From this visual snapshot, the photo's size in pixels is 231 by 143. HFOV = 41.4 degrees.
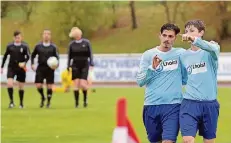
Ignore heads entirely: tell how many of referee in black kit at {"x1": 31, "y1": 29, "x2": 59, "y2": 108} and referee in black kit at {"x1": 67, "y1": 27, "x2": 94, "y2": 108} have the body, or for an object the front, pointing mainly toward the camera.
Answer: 2

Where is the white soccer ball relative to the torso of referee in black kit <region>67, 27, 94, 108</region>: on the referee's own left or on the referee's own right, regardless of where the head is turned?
on the referee's own right

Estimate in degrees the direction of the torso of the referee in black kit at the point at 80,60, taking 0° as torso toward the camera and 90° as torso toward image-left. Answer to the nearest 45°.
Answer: approximately 0°

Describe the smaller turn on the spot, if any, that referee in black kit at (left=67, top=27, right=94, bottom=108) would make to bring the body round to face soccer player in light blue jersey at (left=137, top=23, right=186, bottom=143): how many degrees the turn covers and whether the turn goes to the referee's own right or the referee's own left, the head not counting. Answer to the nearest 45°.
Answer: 0° — they already face them

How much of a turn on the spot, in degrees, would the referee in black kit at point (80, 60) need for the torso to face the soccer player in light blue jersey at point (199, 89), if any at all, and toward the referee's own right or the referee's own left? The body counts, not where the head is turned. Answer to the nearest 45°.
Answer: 0° — they already face them

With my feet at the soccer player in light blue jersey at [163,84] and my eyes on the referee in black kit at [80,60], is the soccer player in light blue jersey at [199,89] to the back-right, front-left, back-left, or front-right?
back-right

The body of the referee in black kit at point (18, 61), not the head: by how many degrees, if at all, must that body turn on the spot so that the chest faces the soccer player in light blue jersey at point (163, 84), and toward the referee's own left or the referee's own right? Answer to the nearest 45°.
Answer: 0° — they already face them

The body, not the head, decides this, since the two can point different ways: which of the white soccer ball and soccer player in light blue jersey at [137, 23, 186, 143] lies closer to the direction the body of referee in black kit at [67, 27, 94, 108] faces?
the soccer player in light blue jersey

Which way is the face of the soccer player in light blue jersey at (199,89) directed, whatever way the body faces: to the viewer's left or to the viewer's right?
to the viewer's left
